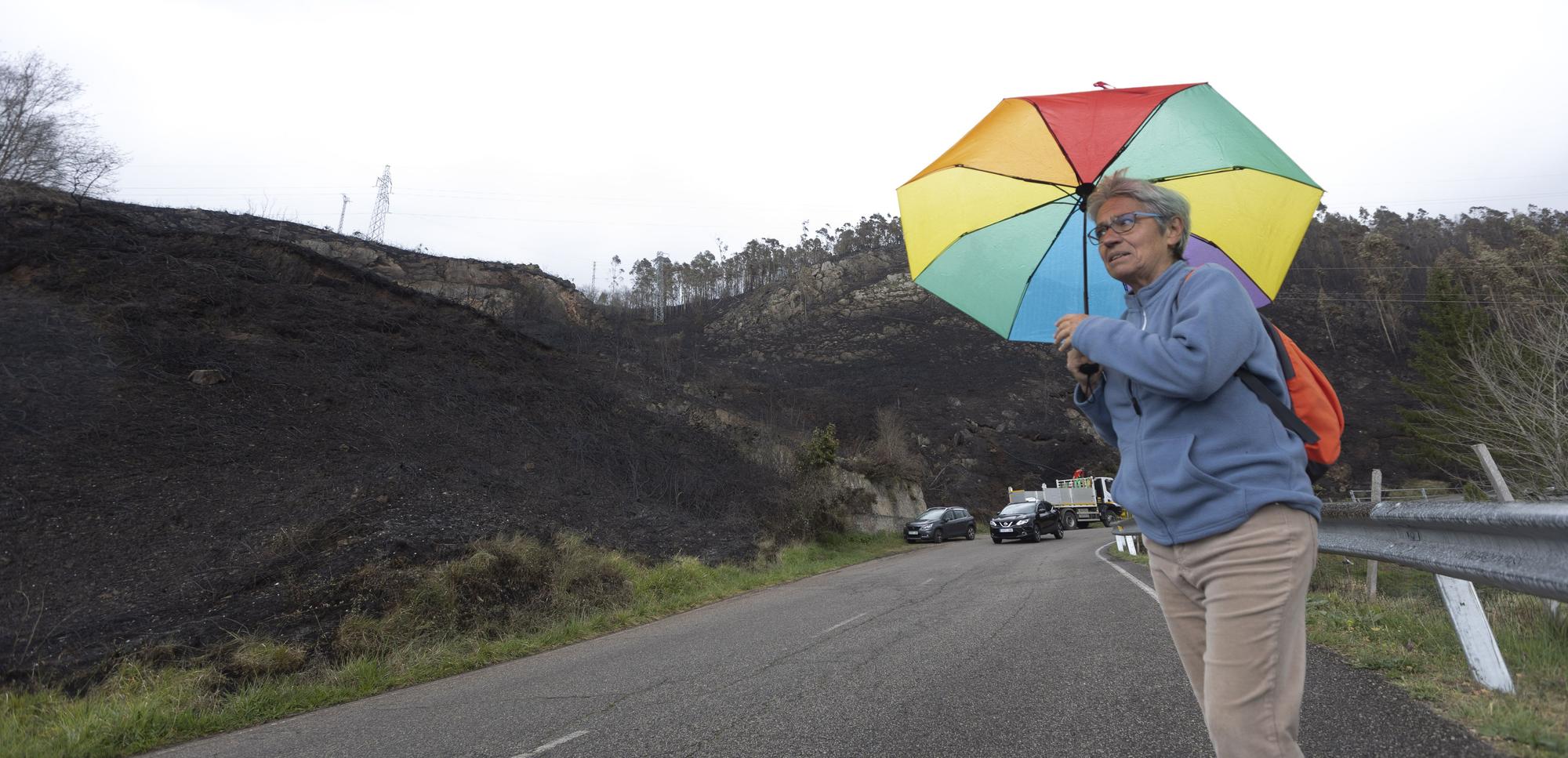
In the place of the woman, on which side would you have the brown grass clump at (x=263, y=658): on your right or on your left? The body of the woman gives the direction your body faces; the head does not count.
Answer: on your right

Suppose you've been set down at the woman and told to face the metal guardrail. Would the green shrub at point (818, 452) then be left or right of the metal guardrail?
left

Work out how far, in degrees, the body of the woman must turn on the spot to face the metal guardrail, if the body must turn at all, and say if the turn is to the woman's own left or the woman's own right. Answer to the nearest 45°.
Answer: approximately 180°

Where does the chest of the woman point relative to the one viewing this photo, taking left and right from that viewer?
facing the viewer and to the left of the viewer

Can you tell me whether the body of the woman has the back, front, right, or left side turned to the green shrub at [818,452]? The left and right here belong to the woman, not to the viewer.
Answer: right

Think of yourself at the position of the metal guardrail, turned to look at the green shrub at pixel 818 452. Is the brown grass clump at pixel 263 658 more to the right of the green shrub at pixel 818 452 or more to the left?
left
